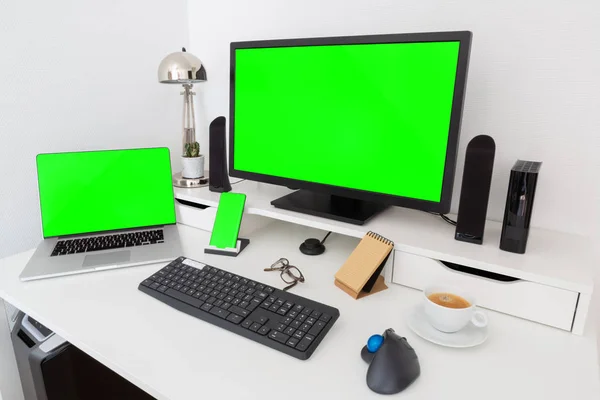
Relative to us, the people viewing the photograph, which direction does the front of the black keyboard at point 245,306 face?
facing the viewer and to the left of the viewer

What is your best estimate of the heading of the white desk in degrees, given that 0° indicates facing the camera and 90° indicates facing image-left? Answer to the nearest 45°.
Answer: approximately 45°

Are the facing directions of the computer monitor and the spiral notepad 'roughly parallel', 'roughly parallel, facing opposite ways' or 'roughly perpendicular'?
roughly parallel

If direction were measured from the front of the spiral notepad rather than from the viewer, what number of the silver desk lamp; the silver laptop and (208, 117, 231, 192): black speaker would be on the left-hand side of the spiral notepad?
0

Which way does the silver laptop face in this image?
toward the camera

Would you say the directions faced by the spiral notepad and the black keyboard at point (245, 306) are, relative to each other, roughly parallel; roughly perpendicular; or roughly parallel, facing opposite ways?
roughly parallel

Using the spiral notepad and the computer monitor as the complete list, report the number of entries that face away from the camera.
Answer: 0

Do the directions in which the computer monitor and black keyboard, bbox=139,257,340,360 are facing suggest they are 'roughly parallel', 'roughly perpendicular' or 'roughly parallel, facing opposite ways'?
roughly parallel
